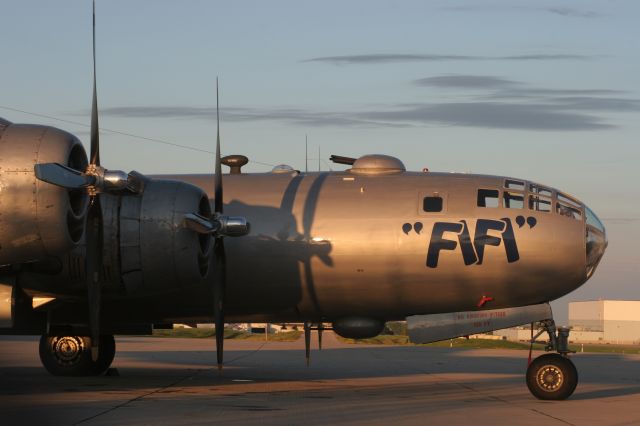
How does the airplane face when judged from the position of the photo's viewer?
facing to the right of the viewer
